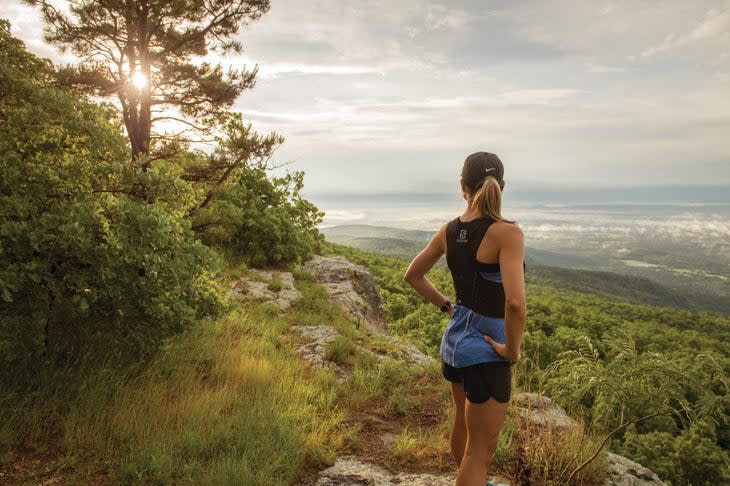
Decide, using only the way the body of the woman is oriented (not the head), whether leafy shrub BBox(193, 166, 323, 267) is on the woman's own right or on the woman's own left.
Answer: on the woman's own left

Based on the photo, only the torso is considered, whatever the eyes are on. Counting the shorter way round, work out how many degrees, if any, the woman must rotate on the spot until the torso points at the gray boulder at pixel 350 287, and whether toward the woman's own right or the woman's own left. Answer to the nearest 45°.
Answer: approximately 45° to the woman's own left

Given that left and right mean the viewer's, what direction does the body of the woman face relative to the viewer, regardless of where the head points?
facing away from the viewer and to the right of the viewer

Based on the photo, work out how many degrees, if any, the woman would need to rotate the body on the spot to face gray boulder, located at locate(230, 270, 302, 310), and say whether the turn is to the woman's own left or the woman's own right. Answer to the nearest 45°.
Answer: approximately 90° to the woman's own left
